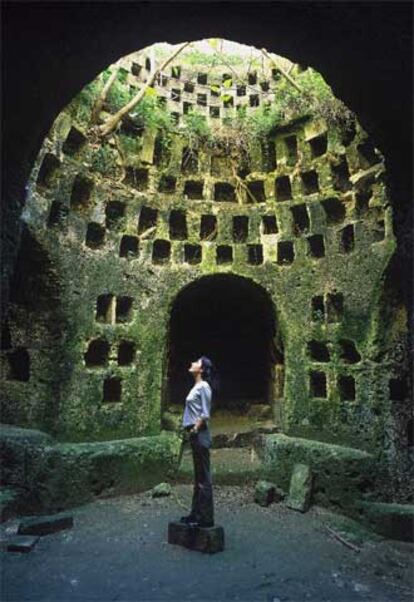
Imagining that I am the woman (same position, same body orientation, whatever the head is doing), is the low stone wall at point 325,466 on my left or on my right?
on my right

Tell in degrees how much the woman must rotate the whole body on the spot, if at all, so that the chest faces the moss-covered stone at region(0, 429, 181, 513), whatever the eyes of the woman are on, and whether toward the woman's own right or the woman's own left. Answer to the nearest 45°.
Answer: approximately 45° to the woman's own right

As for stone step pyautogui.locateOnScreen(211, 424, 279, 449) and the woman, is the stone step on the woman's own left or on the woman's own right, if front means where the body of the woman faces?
on the woman's own right

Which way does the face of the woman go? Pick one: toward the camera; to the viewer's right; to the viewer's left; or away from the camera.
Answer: to the viewer's left

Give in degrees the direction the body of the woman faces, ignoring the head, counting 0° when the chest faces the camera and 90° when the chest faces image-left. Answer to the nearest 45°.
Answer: approximately 90°

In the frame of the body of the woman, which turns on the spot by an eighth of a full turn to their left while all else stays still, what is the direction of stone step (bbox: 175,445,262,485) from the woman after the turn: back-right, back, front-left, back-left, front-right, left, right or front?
back-right

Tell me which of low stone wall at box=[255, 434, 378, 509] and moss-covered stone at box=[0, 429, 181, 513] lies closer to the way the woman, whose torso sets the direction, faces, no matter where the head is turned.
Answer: the moss-covered stone
